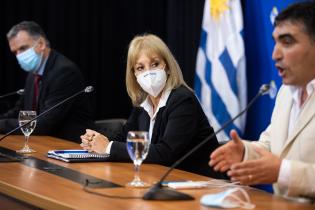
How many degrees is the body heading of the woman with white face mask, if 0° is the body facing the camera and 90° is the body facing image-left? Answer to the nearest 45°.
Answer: approximately 45°

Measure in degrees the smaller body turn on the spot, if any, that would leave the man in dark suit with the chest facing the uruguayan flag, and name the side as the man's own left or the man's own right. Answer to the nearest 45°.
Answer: approximately 135° to the man's own left

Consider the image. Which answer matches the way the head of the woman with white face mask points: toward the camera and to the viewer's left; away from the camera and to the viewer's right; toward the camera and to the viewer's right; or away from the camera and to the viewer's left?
toward the camera and to the viewer's right
